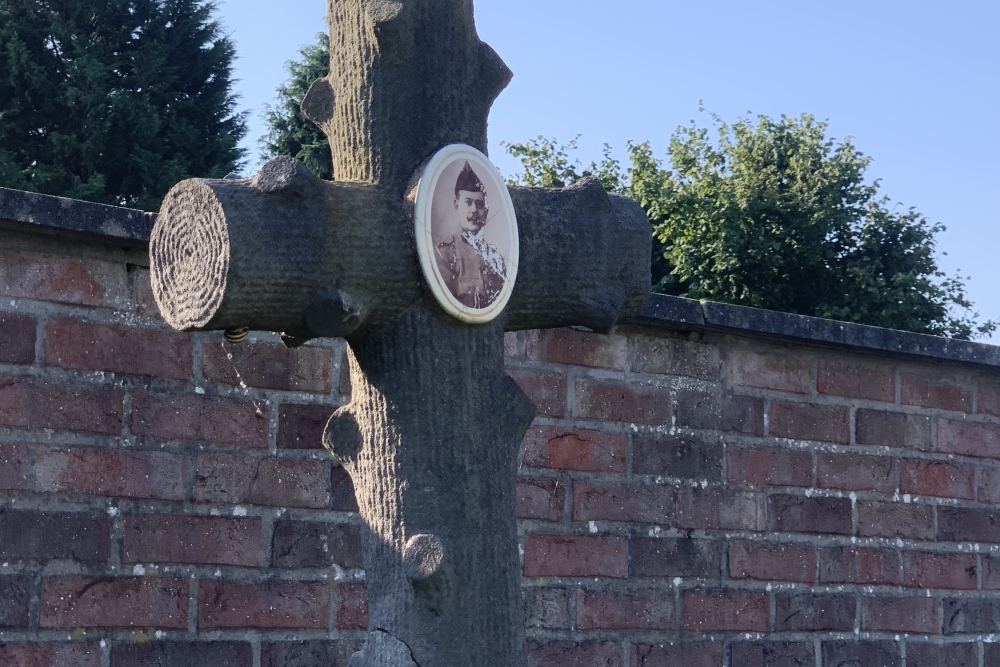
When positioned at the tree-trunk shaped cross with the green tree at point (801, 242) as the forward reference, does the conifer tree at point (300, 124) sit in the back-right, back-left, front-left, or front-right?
front-left

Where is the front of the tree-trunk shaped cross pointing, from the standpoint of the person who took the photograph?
facing the viewer and to the right of the viewer

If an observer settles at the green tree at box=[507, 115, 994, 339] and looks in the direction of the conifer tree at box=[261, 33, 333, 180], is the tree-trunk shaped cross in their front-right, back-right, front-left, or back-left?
front-left

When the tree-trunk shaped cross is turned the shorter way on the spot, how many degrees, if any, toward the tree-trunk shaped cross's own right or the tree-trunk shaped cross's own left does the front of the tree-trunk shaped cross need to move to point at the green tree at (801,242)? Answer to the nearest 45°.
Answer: approximately 135° to the tree-trunk shaped cross's own left

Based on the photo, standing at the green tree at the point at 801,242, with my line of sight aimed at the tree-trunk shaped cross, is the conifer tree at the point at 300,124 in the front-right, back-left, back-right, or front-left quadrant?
front-right

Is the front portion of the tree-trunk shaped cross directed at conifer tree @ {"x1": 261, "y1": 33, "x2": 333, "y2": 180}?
no

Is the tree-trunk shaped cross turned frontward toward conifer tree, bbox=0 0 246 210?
no

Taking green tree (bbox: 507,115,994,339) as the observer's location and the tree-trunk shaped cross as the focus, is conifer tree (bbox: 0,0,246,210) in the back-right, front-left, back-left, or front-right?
front-right
